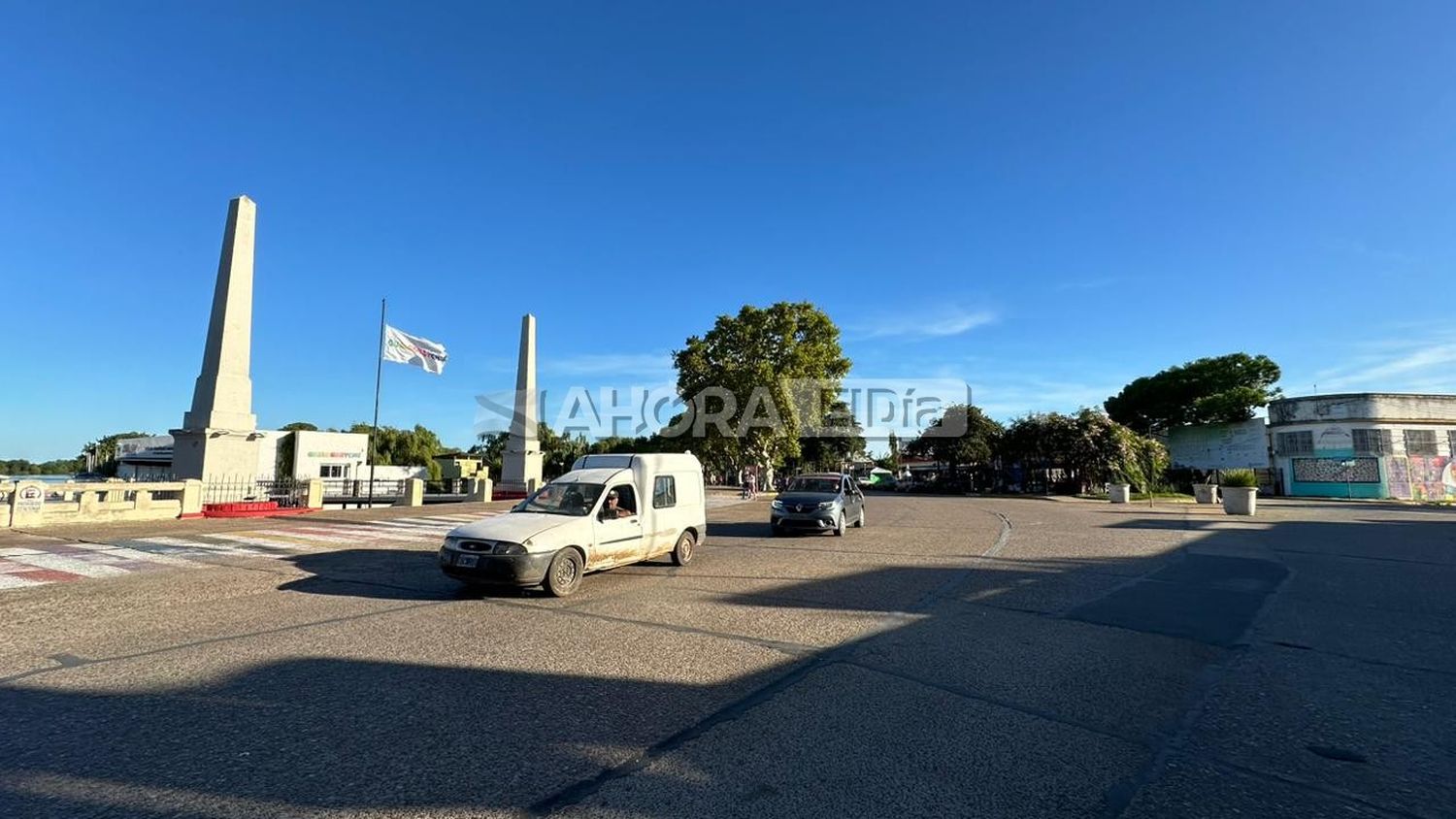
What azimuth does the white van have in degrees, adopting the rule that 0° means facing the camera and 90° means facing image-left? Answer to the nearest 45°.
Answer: approximately 45°

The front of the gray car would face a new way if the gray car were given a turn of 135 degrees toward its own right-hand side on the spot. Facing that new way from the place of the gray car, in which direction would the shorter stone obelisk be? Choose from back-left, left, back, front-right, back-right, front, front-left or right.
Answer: front-left

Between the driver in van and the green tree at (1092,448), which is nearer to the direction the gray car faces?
the driver in van

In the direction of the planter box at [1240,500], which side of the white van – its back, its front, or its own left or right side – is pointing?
back

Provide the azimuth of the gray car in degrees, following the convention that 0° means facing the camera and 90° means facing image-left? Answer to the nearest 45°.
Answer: approximately 45°

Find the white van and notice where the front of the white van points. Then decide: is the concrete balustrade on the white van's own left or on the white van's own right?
on the white van's own right

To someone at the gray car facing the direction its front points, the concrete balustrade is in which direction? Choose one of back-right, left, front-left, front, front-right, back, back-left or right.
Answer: front-right

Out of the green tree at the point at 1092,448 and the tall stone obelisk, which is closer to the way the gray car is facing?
the tall stone obelisk

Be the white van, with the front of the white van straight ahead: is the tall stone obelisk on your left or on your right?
on your right
